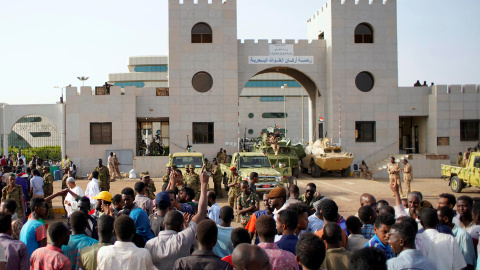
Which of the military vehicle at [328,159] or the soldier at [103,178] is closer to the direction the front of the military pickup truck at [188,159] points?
the soldier

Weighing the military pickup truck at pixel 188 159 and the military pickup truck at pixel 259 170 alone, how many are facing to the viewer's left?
0

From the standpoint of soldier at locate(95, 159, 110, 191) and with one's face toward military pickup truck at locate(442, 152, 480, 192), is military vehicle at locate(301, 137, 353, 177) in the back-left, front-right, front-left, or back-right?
front-left

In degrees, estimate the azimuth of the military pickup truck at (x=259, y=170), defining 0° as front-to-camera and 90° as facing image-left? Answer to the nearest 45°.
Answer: approximately 315°

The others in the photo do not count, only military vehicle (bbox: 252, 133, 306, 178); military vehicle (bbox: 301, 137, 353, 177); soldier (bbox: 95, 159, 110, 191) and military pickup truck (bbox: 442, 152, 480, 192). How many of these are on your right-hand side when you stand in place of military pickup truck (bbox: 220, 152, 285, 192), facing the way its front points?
1

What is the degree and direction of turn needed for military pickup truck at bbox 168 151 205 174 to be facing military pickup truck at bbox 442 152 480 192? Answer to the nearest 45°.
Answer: approximately 90° to its left

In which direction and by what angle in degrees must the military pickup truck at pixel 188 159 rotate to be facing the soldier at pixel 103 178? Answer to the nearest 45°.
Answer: approximately 45° to its right

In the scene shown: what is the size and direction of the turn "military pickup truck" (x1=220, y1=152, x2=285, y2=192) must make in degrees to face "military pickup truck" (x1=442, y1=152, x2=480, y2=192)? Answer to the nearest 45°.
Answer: approximately 45° to its left

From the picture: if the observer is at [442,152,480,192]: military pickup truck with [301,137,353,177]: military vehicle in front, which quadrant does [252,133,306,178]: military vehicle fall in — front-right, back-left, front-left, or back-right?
front-left

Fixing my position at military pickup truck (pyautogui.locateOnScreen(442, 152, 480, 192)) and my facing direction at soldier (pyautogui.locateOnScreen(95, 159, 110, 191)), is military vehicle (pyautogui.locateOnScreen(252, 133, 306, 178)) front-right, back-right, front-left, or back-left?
front-right

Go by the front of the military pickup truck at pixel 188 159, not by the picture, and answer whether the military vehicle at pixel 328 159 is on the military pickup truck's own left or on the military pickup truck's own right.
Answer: on the military pickup truck's own left

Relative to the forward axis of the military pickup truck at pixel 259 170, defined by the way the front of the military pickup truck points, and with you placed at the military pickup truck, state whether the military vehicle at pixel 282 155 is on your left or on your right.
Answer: on your left

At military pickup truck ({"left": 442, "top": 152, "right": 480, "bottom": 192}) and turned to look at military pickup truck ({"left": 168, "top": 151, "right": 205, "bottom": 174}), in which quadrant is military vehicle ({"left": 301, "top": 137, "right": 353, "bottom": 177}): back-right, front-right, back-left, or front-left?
front-right

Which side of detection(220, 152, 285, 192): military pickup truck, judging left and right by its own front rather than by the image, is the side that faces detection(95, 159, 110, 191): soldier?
right

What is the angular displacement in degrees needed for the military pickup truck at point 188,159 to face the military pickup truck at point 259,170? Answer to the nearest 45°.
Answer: approximately 90° to its left

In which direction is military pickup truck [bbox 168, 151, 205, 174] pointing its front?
toward the camera
